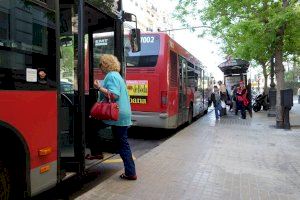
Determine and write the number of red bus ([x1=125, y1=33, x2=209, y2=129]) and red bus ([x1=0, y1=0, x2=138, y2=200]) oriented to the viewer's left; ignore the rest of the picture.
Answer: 0

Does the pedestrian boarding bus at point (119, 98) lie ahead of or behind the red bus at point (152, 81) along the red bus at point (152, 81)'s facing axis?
behind

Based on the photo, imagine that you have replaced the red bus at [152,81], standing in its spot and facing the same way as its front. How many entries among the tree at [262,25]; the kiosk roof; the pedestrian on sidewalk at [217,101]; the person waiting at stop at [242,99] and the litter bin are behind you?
0

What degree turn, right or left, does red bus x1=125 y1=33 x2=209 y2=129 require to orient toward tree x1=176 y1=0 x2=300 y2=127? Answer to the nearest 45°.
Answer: approximately 90° to its right

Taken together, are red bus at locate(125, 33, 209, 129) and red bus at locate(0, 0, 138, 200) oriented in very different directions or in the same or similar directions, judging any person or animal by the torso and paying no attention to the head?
same or similar directions

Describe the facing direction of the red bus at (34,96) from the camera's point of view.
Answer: facing away from the viewer and to the right of the viewer

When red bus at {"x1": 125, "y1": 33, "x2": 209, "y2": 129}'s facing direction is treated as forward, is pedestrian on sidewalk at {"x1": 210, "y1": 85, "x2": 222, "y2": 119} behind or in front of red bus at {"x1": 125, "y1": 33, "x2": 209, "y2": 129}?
in front

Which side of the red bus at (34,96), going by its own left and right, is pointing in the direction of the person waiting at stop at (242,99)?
front

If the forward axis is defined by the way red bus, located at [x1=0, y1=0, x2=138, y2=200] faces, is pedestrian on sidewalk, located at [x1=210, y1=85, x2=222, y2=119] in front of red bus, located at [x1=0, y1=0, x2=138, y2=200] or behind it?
in front

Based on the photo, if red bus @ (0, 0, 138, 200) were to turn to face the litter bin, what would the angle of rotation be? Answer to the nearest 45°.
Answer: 0° — it already faces it

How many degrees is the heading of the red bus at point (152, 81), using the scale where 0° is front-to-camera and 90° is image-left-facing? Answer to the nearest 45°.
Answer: approximately 225°

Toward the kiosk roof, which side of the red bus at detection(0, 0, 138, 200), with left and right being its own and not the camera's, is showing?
front

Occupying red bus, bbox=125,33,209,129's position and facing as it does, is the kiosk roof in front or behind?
in front

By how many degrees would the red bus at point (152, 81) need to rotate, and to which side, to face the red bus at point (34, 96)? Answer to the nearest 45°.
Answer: approximately 135° to its right
